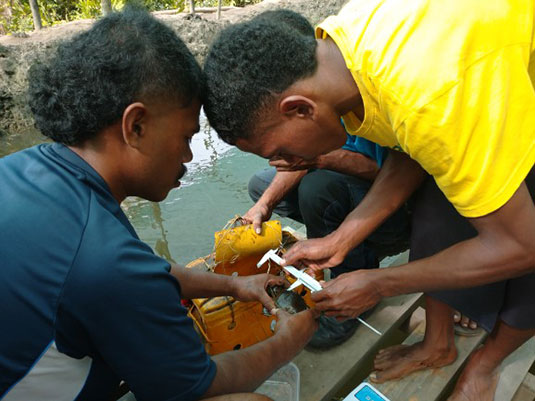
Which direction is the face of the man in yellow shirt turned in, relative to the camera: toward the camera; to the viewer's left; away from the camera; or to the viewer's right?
to the viewer's left

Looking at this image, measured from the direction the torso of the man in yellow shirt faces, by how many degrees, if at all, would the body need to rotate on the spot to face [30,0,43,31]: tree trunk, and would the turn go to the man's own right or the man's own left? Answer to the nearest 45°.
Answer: approximately 45° to the man's own right

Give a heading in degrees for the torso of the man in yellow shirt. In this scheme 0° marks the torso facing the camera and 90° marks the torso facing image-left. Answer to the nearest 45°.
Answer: approximately 90°
